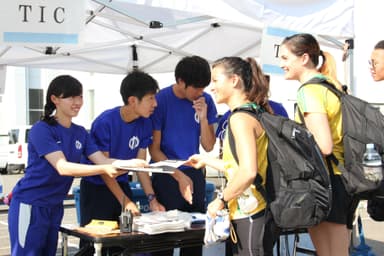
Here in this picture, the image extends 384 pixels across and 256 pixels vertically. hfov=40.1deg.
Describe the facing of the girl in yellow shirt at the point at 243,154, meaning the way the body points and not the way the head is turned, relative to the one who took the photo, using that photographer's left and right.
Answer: facing to the left of the viewer

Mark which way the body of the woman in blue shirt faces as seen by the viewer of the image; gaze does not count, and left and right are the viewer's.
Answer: facing the viewer and to the right of the viewer

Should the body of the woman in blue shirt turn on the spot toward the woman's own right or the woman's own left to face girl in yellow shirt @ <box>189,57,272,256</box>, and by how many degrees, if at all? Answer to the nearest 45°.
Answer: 0° — they already face them

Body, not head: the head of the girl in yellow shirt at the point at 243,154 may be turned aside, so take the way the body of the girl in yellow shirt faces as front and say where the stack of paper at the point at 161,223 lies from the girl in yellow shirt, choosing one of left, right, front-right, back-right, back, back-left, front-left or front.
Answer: front-right

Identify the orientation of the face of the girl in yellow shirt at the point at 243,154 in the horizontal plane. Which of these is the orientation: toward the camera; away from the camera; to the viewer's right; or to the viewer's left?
to the viewer's left

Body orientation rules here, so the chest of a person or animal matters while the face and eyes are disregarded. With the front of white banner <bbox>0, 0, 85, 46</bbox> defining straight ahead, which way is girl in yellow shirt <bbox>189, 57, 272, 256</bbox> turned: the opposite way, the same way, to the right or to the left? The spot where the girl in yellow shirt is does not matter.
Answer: to the right

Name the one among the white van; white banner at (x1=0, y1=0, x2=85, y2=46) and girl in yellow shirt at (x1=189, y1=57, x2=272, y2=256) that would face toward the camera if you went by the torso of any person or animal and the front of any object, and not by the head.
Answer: the white banner

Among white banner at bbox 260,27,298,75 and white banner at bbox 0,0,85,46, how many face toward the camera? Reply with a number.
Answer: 2

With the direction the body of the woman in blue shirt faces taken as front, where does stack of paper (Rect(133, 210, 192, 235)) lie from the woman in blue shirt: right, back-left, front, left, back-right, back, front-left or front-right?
front-left

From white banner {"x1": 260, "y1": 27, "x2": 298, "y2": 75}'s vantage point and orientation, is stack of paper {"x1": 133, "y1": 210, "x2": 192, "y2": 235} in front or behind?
in front

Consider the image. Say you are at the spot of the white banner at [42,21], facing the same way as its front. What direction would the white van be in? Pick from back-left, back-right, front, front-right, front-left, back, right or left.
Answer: back
